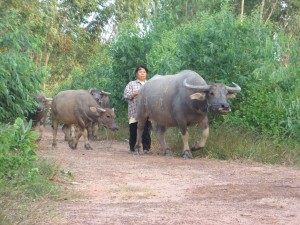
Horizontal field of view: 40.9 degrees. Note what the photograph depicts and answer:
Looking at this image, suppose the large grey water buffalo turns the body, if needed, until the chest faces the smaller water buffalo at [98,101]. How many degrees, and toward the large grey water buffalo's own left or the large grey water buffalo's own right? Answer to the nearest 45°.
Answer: approximately 180°

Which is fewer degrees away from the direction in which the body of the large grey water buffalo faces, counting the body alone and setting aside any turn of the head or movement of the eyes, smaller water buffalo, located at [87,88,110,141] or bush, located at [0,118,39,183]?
the bush

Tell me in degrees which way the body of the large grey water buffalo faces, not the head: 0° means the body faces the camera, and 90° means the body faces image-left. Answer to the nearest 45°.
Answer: approximately 315°

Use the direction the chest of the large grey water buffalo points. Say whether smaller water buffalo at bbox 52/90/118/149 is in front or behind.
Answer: behind

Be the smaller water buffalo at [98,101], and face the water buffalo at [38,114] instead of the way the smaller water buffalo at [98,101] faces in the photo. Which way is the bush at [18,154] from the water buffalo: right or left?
left

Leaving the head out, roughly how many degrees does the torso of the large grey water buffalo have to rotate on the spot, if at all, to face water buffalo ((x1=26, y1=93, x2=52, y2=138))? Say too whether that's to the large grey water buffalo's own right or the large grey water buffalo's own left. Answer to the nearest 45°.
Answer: approximately 180°

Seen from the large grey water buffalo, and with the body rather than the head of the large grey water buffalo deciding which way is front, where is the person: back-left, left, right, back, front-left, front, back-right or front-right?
back

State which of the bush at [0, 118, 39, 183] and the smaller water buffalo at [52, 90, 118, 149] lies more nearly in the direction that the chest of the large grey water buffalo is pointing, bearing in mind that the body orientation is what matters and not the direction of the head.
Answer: the bush
